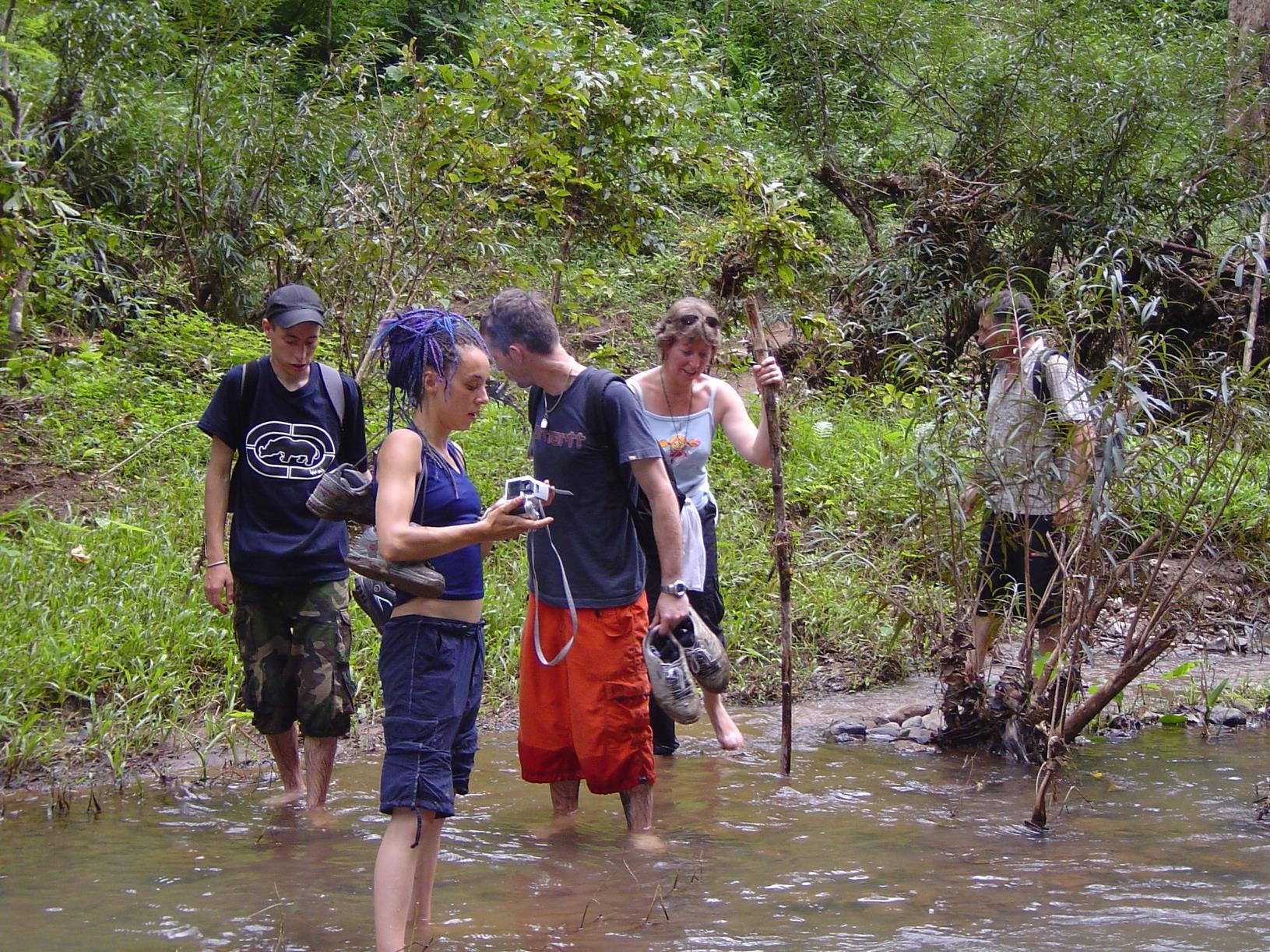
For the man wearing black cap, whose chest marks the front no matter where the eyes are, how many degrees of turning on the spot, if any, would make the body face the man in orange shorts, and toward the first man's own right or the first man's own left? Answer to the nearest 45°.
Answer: approximately 45° to the first man's own left

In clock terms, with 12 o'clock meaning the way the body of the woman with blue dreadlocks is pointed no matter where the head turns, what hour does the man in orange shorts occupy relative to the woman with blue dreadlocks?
The man in orange shorts is roughly at 10 o'clock from the woman with blue dreadlocks.

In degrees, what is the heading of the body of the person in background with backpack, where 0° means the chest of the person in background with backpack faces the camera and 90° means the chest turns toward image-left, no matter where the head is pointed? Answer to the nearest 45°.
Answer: approximately 45°

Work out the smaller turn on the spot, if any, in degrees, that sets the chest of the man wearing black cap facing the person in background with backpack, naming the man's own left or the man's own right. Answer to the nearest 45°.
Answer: approximately 90° to the man's own left

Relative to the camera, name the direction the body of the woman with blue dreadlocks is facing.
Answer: to the viewer's right

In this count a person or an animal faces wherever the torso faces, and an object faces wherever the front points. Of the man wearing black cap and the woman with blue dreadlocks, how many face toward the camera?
1

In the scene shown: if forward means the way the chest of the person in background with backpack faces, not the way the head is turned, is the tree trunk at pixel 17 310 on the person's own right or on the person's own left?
on the person's own right

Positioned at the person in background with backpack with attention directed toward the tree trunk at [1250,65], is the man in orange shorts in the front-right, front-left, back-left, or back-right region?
back-left

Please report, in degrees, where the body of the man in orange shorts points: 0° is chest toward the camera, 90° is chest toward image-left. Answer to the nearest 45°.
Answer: approximately 45°

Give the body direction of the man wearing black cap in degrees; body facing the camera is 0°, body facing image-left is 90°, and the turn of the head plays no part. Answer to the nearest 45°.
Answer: approximately 0°

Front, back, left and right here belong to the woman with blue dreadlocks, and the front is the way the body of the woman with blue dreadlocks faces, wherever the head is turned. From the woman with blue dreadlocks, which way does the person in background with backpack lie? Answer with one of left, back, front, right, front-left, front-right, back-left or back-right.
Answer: front-left

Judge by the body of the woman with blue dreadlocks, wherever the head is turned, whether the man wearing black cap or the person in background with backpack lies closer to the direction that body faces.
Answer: the person in background with backpack
